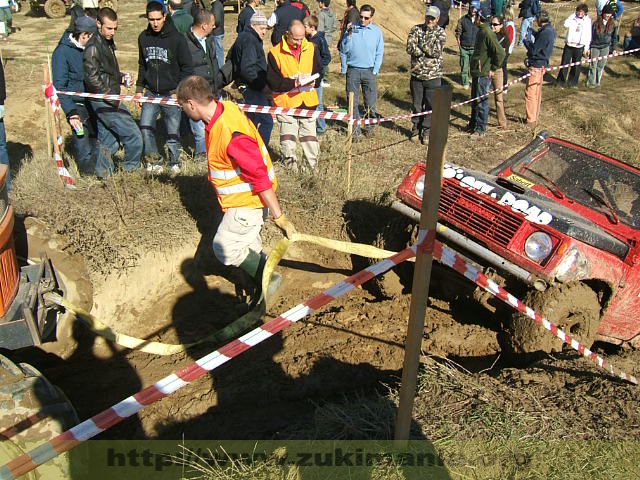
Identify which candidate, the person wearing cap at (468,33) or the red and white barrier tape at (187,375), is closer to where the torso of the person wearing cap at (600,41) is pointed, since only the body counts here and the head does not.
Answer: the red and white barrier tape

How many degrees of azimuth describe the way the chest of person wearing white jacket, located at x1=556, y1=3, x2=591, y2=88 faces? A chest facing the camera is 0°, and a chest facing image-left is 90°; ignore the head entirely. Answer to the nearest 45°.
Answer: approximately 0°

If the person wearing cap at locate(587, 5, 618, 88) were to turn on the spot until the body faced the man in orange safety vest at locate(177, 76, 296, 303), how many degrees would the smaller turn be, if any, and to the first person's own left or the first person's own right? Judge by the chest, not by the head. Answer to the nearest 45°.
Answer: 0° — they already face them

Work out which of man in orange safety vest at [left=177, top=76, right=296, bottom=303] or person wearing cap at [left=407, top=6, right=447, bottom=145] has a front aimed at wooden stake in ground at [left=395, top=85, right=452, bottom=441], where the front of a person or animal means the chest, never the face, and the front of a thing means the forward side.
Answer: the person wearing cap
